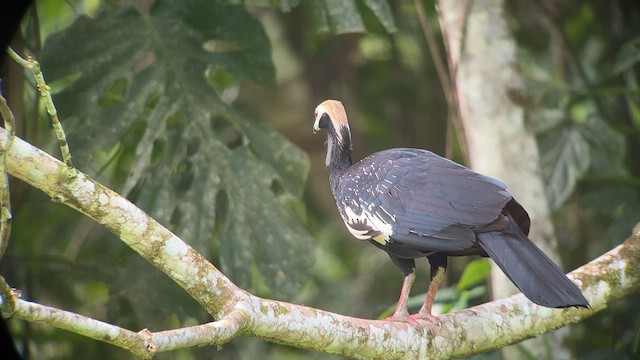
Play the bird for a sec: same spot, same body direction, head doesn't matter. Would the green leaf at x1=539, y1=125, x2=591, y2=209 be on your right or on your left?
on your right

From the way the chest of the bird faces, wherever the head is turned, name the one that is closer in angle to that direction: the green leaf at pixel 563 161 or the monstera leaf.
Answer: the monstera leaf

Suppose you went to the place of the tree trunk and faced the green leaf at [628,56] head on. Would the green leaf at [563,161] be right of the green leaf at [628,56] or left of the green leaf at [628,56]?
left

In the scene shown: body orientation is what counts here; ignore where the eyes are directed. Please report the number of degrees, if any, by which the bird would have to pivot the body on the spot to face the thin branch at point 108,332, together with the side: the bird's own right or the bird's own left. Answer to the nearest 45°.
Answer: approximately 45° to the bird's own left

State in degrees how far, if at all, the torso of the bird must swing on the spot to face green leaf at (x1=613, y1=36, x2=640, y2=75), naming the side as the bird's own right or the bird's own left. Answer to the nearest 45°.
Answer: approximately 135° to the bird's own right

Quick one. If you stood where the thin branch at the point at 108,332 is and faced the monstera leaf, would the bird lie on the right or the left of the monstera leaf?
right

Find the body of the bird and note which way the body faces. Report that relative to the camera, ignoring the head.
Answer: to the viewer's left

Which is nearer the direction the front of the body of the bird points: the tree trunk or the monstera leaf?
the monstera leaf

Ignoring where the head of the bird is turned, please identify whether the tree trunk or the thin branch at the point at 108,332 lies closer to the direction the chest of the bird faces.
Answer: the thin branch
